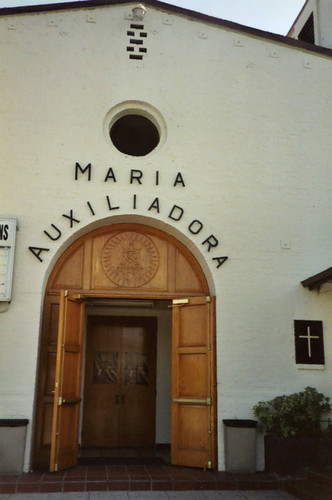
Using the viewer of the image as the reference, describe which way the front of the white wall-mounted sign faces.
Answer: facing the viewer

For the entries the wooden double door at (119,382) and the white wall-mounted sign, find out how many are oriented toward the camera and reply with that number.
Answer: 2

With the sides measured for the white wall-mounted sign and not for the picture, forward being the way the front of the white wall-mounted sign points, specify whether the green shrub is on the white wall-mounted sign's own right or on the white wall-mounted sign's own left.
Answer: on the white wall-mounted sign's own left

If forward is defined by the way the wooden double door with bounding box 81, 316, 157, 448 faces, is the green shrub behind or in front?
in front

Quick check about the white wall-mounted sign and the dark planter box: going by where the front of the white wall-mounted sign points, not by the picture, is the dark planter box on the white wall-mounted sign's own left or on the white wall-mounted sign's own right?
on the white wall-mounted sign's own left

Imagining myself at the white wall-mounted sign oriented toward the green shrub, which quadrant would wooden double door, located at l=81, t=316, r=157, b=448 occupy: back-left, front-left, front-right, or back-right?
front-left

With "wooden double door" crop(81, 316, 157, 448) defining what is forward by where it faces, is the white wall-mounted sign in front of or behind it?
in front

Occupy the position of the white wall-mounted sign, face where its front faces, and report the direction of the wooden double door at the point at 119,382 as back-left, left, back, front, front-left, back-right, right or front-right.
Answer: back-left

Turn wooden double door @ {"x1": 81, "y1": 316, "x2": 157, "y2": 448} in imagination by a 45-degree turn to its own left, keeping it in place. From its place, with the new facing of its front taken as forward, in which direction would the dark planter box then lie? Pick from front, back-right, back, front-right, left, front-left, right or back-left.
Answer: front

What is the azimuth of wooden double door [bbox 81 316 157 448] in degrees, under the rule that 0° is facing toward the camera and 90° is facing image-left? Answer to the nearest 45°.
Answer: approximately 0°

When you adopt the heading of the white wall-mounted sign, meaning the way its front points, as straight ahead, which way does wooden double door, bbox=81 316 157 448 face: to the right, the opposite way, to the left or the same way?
the same way
